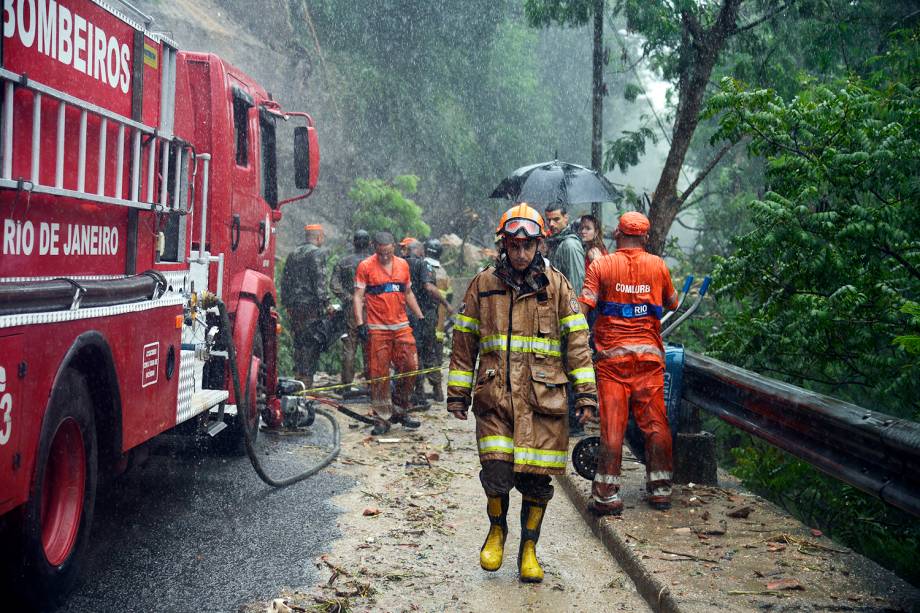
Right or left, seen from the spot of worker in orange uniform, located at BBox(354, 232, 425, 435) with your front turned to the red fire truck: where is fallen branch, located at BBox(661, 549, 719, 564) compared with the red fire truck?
left

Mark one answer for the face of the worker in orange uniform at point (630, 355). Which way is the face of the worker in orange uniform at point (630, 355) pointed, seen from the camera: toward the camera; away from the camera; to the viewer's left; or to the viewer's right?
away from the camera

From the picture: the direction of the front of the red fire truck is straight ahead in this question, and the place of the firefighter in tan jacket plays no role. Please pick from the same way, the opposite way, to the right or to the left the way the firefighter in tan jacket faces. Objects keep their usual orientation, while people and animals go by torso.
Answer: the opposite way

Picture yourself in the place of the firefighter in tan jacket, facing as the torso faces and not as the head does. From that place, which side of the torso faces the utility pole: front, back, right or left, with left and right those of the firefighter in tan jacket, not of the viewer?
back

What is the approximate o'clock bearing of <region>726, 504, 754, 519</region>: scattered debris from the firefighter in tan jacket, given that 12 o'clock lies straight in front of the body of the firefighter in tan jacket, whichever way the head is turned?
The scattered debris is roughly at 8 o'clock from the firefighter in tan jacket.

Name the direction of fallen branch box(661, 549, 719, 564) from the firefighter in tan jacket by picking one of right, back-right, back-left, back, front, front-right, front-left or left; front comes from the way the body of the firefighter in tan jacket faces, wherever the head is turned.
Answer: left

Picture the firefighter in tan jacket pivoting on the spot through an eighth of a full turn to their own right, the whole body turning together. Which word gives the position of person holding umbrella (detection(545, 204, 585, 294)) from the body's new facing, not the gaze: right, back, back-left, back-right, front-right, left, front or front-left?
back-right

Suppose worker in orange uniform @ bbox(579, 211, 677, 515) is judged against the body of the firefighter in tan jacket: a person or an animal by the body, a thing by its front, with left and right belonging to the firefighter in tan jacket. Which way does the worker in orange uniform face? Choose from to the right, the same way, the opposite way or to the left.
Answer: the opposite way

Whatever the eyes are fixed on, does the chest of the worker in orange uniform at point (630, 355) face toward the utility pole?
yes

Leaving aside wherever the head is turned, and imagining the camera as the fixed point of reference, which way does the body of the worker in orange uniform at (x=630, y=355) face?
away from the camera

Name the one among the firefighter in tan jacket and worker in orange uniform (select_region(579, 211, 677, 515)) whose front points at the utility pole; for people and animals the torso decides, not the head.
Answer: the worker in orange uniform

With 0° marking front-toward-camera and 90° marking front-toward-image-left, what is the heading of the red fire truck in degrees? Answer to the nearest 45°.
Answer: approximately 225°
